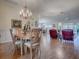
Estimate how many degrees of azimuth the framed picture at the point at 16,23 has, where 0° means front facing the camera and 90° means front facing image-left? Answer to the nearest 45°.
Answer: approximately 0°

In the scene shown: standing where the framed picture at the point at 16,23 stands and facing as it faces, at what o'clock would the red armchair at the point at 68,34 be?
The red armchair is roughly at 10 o'clock from the framed picture.
